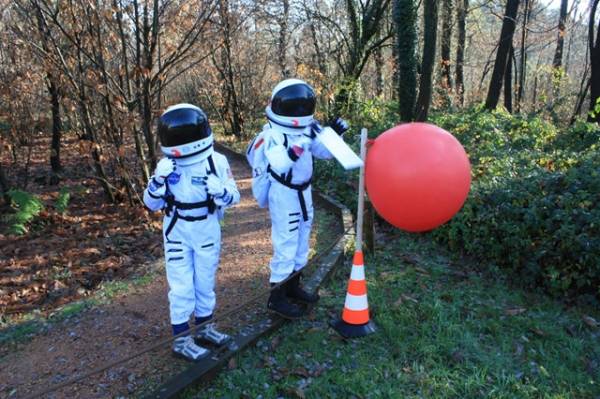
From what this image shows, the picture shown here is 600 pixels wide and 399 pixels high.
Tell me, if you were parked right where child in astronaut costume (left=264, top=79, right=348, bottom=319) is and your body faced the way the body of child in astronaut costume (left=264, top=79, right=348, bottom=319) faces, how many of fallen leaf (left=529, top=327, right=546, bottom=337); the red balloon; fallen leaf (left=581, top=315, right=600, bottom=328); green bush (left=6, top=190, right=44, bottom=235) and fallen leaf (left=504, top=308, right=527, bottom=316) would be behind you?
1

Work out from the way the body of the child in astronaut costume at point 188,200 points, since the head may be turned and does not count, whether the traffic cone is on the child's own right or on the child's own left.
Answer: on the child's own left

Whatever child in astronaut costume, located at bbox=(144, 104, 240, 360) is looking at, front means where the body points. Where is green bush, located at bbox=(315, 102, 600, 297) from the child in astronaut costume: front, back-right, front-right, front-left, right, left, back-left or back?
left

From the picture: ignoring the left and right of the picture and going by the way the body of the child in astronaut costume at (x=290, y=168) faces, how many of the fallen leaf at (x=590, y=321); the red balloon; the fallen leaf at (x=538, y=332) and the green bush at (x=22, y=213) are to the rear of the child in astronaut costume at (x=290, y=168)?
1

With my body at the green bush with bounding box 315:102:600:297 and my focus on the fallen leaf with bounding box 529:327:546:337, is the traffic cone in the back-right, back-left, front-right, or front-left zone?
front-right

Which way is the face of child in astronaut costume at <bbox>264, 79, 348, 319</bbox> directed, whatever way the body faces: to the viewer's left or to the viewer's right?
to the viewer's right

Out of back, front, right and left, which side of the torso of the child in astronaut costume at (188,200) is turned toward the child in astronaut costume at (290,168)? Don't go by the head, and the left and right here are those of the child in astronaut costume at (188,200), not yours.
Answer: left

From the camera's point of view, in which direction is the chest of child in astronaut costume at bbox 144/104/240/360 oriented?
toward the camera

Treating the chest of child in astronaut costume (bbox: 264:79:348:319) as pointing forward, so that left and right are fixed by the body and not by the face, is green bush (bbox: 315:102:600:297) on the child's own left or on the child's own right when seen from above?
on the child's own left

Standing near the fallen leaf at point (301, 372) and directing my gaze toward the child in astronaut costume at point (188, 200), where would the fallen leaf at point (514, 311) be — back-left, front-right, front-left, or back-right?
back-right
